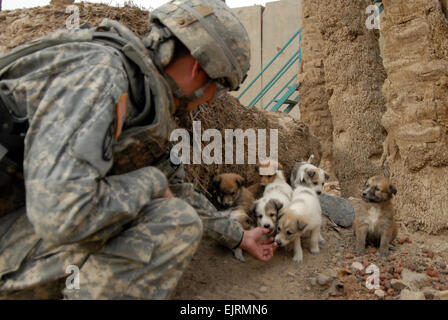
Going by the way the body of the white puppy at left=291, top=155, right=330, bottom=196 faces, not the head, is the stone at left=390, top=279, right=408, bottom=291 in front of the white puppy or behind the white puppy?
in front

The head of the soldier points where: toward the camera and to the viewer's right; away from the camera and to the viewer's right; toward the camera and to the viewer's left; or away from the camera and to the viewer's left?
away from the camera and to the viewer's right

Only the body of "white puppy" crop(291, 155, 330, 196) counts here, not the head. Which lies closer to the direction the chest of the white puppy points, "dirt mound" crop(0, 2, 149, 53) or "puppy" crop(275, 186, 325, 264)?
the puppy

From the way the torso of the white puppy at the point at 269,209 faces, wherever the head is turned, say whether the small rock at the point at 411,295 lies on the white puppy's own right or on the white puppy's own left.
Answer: on the white puppy's own left

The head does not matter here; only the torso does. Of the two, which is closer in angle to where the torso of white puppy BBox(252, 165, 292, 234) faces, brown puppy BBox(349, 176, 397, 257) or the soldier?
the soldier

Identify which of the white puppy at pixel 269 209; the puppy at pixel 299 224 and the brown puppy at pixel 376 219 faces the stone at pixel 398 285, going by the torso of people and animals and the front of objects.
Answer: the brown puppy

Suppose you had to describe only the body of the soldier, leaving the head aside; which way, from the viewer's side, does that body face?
to the viewer's right

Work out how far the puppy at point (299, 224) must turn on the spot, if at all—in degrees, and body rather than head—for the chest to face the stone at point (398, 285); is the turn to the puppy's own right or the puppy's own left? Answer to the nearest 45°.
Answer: approximately 90° to the puppy's own left

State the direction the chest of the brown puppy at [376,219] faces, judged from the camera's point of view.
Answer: toward the camera

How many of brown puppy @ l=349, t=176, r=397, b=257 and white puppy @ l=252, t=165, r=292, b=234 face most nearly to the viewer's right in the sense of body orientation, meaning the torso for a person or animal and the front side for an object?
0

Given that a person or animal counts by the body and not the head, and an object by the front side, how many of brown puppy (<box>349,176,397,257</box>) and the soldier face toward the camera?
1

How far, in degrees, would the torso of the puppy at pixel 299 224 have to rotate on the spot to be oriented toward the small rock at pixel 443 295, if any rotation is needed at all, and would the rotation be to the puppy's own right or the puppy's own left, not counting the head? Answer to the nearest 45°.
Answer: approximately 90° to the puppy's own left
